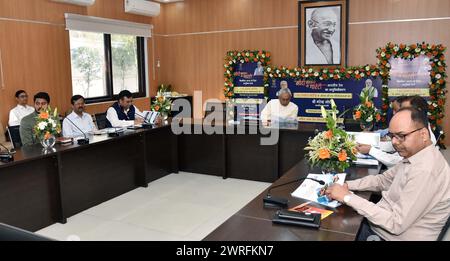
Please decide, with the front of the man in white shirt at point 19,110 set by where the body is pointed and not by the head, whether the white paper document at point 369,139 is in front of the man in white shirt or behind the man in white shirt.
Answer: in front

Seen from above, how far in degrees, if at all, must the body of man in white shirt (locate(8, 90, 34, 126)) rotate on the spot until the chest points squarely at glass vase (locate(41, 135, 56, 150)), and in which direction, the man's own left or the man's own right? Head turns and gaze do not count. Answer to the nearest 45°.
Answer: approximately 45° to the man's own right

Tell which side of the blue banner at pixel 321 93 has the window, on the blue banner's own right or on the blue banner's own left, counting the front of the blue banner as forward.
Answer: on the blue banner's own right

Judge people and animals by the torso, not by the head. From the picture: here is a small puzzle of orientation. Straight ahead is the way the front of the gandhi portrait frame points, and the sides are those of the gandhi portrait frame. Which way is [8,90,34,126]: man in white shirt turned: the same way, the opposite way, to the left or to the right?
to the left

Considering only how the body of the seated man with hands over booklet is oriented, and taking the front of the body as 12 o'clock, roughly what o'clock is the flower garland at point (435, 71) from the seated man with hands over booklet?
The flower garland is roughly at 3 o'clock from the seated man with hands over booklet.

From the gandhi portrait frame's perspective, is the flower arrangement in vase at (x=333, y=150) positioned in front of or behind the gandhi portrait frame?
in front

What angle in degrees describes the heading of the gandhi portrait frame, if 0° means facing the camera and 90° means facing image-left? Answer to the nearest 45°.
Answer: approximately 0°

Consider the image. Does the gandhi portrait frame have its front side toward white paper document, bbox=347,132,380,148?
yes

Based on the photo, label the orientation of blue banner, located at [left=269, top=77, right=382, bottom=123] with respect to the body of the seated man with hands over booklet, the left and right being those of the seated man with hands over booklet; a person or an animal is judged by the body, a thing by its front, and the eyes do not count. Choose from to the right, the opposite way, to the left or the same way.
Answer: to the left

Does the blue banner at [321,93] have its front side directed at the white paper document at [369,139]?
yes

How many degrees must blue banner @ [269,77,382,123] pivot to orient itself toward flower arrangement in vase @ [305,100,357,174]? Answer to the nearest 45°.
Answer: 0° — it already faces it

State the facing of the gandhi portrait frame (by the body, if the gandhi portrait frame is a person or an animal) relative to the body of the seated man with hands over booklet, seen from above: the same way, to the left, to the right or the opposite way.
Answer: to the left

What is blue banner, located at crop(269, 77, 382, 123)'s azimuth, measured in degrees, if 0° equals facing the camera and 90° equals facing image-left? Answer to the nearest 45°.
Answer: approximately 0°

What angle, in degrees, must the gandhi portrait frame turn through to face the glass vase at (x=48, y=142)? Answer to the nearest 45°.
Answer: approximately 45° to its right

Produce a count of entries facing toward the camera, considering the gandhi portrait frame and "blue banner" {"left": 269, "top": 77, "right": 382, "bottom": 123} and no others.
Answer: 2
